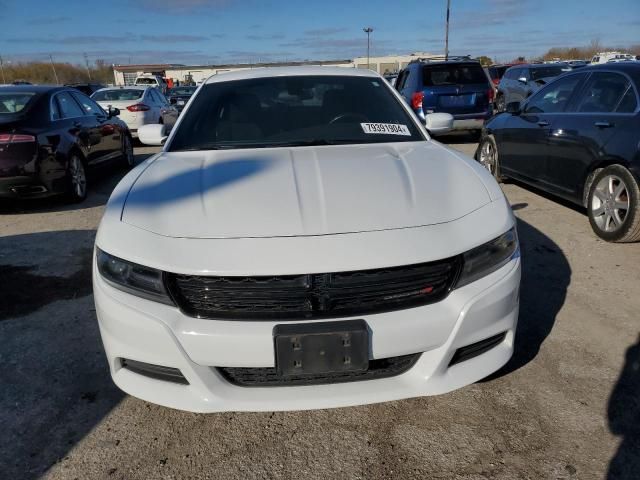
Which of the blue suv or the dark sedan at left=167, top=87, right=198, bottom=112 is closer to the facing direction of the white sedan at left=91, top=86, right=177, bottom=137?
the dark sedan

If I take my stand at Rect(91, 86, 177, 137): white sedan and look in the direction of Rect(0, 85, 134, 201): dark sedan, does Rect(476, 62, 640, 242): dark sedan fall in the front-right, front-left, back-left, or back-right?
front-left

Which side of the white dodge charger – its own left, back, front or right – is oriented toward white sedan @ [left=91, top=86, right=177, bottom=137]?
back

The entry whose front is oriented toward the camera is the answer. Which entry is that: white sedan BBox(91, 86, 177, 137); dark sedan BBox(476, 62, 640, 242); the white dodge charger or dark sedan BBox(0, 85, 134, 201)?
the white dodge charger

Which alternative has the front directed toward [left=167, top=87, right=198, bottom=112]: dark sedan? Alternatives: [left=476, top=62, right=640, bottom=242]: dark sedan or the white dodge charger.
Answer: [left=476, top=62, right=640, bottom=242]: dark sedan

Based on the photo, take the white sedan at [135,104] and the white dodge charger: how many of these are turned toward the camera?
1

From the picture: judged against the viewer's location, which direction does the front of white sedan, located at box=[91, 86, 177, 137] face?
facing away from the viewer and to the right of the viewer

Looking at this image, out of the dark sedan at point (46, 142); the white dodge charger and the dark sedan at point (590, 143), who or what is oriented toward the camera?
the white dodge charger

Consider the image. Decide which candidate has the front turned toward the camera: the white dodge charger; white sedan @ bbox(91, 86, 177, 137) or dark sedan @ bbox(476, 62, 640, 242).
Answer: the white dodge charger

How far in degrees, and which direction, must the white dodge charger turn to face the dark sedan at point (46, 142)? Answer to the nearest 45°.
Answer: approximately 135° to its right

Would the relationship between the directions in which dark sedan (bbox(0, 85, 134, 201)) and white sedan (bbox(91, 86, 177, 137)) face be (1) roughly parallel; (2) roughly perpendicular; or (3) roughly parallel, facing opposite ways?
roughly parallel

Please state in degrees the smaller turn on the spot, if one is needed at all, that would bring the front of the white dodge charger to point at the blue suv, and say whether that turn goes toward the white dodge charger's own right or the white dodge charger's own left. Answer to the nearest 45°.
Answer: approximately 180°

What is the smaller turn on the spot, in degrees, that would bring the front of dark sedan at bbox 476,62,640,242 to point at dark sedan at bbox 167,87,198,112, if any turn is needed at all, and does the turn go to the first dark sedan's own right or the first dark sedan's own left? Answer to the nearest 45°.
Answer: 0° — it already faces it

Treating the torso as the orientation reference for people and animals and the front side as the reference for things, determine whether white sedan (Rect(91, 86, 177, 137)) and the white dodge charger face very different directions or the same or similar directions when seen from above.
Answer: very different directions

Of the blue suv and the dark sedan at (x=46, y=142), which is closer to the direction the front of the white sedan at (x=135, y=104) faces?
the blue suv

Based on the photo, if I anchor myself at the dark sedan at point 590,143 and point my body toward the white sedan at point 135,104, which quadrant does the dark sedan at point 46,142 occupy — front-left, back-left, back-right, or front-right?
front-left

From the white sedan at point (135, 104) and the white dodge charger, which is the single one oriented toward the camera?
the white dodge charger

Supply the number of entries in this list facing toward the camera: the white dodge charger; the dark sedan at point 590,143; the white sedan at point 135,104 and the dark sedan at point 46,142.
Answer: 1

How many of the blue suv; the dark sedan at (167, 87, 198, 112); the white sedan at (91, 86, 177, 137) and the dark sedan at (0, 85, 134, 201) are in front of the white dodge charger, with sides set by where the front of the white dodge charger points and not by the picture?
0

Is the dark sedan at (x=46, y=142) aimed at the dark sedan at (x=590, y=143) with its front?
no

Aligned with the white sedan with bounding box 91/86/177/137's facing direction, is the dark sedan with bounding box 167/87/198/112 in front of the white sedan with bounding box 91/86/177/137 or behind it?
in front
